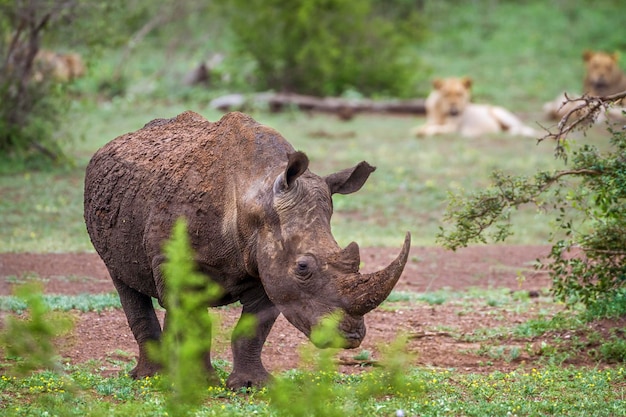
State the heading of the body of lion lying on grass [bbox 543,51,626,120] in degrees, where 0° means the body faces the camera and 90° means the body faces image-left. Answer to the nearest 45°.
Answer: approximately 45°

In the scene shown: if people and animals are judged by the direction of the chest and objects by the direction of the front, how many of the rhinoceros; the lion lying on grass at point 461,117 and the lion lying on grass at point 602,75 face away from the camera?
0

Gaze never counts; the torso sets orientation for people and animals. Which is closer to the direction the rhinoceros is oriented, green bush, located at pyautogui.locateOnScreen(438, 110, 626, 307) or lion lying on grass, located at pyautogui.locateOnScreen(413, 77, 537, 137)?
the green bush

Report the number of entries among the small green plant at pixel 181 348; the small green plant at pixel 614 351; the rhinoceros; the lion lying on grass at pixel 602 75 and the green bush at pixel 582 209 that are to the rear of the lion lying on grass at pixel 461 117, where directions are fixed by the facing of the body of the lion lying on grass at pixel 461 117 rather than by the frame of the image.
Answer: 1

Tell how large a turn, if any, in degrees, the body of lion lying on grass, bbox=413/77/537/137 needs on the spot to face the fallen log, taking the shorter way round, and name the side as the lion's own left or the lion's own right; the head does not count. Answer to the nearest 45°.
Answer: approximately 45° to the lion's own right

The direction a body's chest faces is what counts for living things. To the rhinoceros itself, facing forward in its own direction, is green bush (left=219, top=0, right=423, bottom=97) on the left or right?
on its left

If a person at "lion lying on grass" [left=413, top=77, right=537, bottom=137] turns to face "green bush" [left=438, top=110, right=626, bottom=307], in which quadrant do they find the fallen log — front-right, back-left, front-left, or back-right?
back-right

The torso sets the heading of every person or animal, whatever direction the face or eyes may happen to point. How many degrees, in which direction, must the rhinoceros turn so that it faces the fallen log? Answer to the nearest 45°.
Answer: approximately 135° to its left

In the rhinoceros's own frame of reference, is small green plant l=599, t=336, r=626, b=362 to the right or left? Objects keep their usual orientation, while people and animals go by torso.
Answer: on its left

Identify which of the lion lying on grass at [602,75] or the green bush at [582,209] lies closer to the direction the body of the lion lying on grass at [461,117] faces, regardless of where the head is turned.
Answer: the green bush

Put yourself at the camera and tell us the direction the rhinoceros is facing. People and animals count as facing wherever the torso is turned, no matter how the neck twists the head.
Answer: facing the viewer and to the right of the viewer

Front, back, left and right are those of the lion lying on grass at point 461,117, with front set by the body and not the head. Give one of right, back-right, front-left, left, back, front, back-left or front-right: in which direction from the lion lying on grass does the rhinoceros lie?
front-left

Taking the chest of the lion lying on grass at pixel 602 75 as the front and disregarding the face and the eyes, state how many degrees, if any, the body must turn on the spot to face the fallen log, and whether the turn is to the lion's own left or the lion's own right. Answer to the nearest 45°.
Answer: approximately 45° to the lion's own right

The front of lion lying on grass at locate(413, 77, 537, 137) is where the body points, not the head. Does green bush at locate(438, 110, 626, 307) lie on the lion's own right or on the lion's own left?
on the lion's own left

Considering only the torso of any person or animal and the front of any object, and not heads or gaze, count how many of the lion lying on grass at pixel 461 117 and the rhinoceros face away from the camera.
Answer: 0
